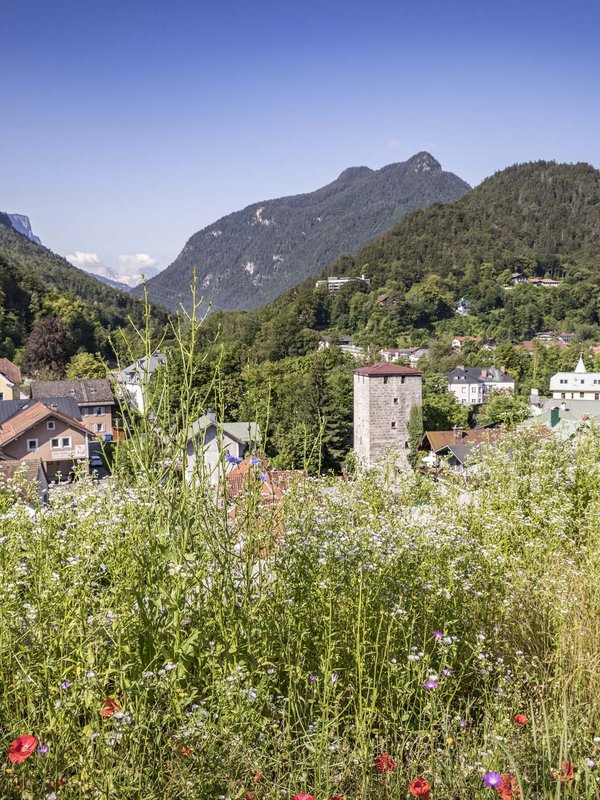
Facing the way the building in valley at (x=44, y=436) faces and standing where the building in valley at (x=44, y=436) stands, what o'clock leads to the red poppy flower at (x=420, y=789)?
The red poppy flower is roughly at 12 o'clock from the building in valley.

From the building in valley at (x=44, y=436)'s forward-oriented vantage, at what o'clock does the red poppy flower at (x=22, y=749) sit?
The red poppy flower is roughly at 12 o'clock from the building in valley.

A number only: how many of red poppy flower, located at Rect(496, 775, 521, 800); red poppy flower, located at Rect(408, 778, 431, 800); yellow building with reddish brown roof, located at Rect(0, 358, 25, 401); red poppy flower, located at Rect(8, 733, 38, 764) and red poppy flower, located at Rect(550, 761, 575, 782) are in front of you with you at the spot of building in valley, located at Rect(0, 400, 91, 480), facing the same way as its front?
4

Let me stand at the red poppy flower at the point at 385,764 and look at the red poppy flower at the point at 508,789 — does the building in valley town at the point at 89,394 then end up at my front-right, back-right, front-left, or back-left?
back-left

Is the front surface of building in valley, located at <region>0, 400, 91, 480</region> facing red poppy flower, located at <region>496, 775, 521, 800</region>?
yes

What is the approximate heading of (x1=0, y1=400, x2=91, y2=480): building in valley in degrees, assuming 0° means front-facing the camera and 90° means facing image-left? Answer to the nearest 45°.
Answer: approximately 0°

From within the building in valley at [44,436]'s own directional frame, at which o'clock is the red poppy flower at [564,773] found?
The red poppy flower is roughly at 12 o'clock from the building in valley.

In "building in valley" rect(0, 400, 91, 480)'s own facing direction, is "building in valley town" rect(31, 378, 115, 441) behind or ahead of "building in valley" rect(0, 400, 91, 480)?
behind

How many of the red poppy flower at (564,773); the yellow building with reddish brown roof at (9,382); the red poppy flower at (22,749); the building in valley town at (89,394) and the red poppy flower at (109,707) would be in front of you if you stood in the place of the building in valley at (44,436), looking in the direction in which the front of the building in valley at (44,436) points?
3

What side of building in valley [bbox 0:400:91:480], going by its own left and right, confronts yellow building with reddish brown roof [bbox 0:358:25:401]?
back

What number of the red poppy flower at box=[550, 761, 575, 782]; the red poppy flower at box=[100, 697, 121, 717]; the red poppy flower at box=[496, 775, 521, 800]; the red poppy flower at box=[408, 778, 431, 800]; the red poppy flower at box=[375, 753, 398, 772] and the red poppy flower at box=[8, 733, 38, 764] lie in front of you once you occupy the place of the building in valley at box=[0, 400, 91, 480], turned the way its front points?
6

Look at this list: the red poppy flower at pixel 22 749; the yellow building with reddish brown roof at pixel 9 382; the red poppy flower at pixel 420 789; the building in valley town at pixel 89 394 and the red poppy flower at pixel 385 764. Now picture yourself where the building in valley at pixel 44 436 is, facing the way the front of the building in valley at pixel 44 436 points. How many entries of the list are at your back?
2

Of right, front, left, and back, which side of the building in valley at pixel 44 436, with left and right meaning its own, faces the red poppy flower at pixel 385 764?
front
